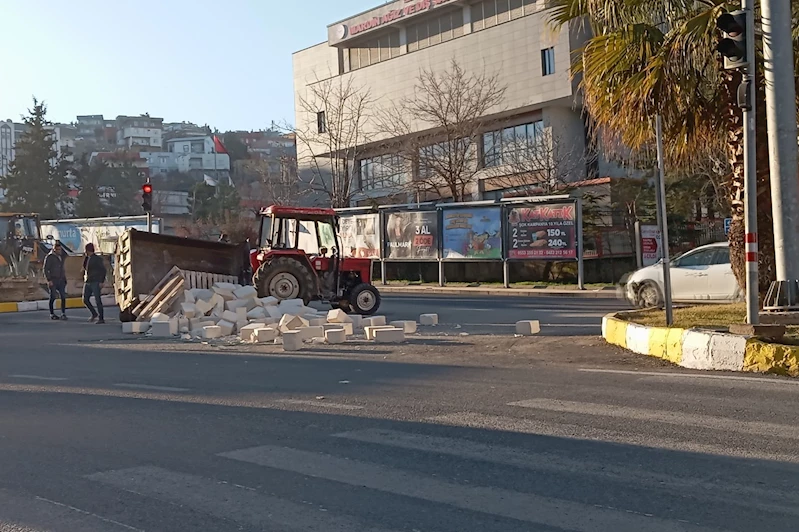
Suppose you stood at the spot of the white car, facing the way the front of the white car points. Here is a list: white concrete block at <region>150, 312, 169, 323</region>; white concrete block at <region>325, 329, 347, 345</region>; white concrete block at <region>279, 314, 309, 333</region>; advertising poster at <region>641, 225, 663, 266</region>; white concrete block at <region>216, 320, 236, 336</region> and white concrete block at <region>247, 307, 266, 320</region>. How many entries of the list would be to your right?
1

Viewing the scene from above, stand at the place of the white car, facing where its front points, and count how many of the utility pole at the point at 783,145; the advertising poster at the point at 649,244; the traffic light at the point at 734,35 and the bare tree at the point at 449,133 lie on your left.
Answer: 2

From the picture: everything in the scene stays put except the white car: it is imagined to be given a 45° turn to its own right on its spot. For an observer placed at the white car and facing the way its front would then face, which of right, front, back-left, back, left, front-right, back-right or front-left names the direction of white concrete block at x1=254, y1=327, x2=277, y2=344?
left

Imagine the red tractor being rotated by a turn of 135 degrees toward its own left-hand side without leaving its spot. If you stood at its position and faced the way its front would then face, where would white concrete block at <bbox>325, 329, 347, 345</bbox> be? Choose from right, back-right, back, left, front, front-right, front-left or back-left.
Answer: back-left

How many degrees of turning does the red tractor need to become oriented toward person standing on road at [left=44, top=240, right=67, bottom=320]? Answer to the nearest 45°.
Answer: approximately 180°

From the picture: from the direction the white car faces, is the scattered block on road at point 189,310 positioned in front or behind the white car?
in front

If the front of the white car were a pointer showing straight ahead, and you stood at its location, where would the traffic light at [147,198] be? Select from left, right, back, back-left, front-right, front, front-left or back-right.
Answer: front

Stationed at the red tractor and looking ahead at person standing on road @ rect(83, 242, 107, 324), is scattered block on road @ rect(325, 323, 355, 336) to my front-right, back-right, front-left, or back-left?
back-left

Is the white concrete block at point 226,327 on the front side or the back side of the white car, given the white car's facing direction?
on the front side

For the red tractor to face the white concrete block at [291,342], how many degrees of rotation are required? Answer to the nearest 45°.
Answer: approximately 90° to its right

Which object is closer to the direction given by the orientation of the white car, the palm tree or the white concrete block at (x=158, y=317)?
the white concrete block

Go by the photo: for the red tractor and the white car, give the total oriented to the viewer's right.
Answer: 1

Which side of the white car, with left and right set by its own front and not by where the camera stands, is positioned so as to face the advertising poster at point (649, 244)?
right

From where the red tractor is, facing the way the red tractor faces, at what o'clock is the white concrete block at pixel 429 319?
The white concrete block is roughly at 2 o'clock from the red tractor.

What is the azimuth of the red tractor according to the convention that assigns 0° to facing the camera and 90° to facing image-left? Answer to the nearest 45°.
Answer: approximately 270°

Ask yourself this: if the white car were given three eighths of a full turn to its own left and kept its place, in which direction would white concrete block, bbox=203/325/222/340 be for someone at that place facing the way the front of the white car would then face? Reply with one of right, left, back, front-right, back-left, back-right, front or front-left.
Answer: right

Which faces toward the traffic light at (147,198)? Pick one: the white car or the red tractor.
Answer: the white car

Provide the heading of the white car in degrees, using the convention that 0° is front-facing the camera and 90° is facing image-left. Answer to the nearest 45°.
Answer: approximately 90°

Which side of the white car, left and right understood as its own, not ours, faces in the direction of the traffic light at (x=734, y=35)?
left

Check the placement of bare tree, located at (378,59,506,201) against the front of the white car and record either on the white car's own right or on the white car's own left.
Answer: on the white car's own right

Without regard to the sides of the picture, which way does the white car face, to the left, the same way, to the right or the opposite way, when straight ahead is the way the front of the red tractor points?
the opposite way

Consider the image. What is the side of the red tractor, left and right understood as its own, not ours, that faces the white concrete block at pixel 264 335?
right
